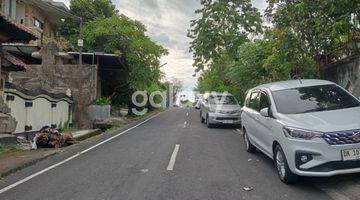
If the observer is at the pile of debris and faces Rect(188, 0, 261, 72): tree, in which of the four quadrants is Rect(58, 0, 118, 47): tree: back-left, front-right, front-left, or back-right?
front-left

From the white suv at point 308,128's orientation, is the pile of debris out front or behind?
behind

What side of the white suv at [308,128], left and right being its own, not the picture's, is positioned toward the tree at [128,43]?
back

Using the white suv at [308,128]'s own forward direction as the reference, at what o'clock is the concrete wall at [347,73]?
The concrete wall is roughly at 8 o'clock from the white suv.

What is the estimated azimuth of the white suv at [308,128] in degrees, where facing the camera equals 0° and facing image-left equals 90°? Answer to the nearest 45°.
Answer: approximately 315°

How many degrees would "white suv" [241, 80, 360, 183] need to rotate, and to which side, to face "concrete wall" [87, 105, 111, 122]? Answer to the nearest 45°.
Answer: approximately 180°

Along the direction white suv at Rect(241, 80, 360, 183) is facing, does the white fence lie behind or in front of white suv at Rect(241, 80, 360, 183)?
behind
